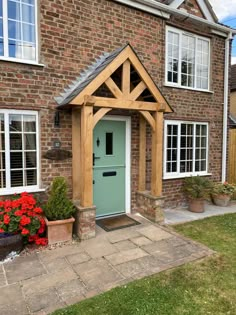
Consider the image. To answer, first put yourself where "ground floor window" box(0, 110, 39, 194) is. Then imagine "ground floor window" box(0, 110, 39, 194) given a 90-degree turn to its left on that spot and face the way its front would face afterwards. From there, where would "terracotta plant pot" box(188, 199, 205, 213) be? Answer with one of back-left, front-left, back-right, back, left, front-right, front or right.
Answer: front-right

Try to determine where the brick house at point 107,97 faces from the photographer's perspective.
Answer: facing the viewer and to the right of the viewer

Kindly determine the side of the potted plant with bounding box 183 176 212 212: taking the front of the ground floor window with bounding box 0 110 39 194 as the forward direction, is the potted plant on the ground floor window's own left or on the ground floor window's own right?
on the ground floor window's own left

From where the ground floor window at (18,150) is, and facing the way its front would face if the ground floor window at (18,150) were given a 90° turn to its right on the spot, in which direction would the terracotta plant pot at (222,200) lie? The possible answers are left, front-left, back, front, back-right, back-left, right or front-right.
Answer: back-left
